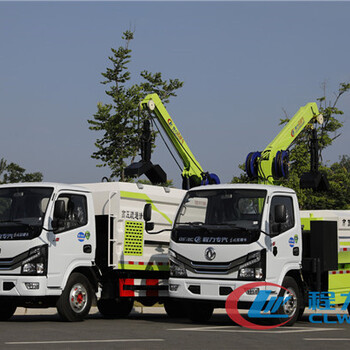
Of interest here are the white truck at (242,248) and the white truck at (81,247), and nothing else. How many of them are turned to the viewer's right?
0

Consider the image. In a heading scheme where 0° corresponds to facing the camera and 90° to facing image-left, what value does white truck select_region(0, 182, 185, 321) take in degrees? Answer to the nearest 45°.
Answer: approximately 45°

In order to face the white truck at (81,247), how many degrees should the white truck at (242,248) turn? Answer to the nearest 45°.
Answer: approximately 45° to its right

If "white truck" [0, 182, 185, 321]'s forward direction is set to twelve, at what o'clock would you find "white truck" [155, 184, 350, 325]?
"white truck" [155, 184, 350, 325] is roughly at 8 o'clock from "white truck" [0, 182, 185, 321].
